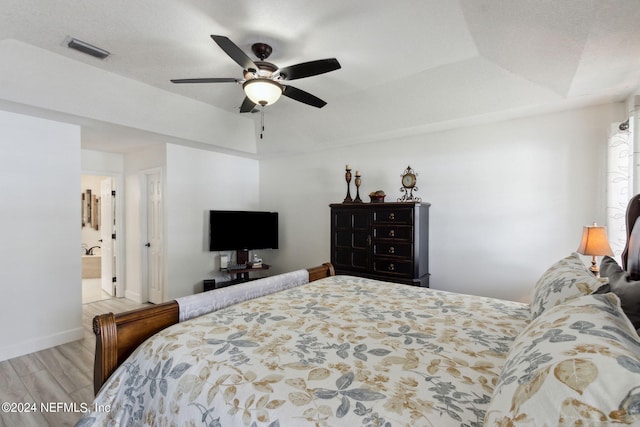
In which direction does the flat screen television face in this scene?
toward the camera

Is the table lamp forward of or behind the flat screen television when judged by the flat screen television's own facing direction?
forward

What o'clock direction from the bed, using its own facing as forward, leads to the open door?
The open door is roughly at 12 o'clock from the bed.

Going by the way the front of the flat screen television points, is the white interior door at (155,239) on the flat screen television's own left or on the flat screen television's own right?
on the flat screen television's own right

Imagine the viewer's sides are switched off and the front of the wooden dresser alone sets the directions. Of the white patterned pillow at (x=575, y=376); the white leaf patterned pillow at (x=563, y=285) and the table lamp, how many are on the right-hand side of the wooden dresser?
0

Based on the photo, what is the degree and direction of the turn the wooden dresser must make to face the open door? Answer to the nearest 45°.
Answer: approximately 45° to its right

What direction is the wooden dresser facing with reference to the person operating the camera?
facing the viewer and to the left of the viewer

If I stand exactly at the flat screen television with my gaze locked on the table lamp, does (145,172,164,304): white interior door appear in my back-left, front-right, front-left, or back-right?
back-right

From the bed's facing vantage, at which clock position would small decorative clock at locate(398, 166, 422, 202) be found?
The small decorative clock is roughly at 2 o'clock from the bed.

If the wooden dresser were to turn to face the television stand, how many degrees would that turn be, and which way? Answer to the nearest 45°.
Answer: approximately 45° to its right

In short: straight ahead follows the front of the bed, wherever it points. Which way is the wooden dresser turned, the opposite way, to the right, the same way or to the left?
to the left

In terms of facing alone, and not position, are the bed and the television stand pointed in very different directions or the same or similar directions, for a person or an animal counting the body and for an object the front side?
very different directions

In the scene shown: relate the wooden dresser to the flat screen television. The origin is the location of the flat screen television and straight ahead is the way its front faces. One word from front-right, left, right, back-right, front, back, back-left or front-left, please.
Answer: front-left

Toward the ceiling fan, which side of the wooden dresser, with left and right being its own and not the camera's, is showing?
front

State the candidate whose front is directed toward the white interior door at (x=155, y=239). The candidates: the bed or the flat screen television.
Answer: the bed

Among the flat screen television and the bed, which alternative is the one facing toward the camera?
the flat screen television

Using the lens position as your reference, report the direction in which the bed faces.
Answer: facing away from the viewer and to the left of the viewer

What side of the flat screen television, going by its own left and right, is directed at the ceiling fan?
front
